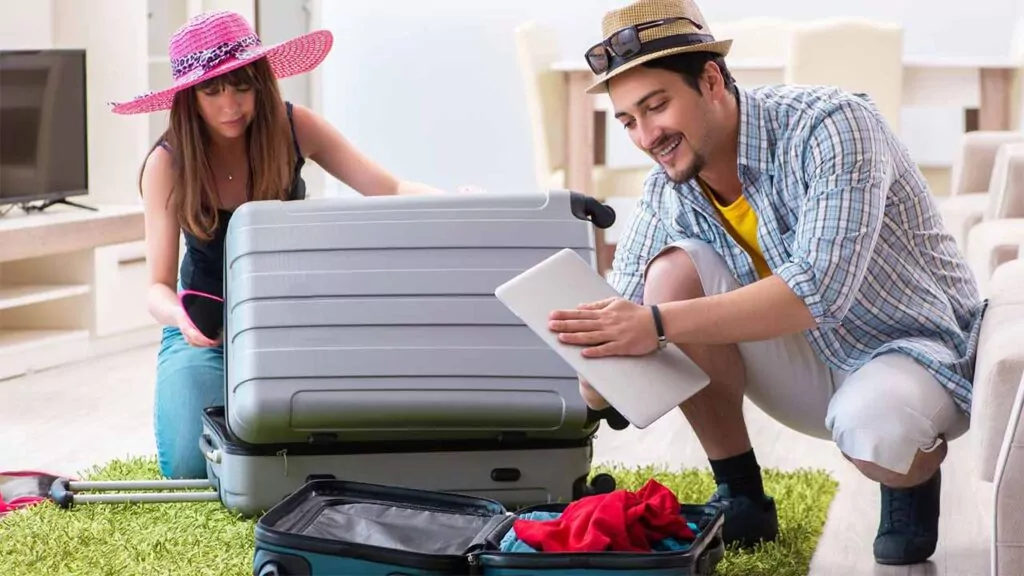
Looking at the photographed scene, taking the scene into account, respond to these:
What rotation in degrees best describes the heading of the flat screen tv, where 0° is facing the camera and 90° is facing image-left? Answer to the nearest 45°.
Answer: approximately 315°

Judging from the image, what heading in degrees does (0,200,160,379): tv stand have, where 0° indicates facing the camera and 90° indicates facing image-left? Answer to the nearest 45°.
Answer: approximately 315°

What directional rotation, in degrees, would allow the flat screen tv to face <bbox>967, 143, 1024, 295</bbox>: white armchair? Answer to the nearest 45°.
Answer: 0° — it already faces it

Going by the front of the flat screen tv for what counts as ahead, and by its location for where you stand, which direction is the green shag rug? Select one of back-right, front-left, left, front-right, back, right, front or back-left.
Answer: front-right

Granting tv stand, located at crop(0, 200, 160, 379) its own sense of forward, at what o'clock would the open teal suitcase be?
The open teal suitcase is roughly at 1 o'clock from the tv stand.

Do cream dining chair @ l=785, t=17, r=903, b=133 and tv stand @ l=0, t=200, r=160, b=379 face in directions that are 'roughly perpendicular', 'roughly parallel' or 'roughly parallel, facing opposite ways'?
roughly perpendicular

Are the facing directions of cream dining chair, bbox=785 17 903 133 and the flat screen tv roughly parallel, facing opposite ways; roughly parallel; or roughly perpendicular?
roughly perpendicular

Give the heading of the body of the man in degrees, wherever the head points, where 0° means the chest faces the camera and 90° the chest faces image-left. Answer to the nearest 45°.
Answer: approximately 45°

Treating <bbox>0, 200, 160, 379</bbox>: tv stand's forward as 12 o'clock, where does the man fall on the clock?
The man is roughly at 1 o'clock from the tv stand.
